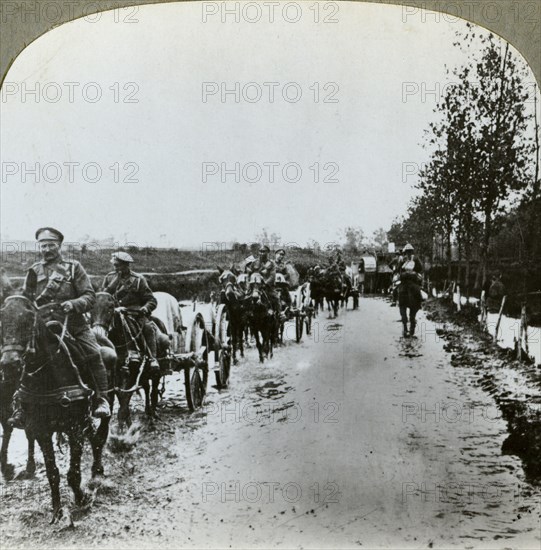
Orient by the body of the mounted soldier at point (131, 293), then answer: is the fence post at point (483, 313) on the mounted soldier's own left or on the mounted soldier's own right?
on the mounted soldier's own left

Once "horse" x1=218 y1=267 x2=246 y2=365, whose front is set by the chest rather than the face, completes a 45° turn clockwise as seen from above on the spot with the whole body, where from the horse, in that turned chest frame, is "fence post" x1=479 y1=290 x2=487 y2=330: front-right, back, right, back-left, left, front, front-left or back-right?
back-left

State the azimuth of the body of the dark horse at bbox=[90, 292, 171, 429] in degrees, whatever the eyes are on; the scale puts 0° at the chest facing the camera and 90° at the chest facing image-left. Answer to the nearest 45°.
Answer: approximately 45°

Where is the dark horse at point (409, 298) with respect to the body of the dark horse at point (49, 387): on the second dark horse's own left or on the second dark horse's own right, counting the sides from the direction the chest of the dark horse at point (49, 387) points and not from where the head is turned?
on the second dark horse's own left

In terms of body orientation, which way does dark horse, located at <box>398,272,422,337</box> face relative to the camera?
away from the camera

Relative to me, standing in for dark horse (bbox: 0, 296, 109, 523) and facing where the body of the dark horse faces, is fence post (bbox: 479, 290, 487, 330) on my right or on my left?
on my left

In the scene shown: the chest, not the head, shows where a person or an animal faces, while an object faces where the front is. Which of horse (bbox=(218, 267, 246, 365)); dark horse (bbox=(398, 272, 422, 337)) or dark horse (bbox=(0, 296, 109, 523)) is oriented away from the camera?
dark horse (bbox=(398, 272, 422, 337))

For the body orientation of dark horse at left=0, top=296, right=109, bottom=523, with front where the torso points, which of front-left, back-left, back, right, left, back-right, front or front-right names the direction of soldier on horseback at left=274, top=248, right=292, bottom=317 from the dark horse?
back-left

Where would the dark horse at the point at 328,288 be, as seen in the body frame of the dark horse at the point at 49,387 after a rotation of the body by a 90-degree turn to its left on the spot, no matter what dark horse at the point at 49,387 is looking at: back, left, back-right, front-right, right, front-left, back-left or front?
front-left
